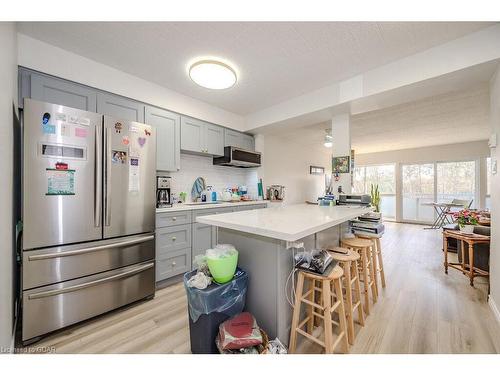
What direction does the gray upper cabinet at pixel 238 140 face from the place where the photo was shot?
facing the viewer and to the right of the viewer

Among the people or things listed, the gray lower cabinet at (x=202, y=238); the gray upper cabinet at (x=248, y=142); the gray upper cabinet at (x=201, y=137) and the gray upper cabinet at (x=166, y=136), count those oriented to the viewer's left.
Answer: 0

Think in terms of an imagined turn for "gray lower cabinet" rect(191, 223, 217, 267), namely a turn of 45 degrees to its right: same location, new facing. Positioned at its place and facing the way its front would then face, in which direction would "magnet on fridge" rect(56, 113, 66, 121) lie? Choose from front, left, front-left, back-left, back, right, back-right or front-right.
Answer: front-right

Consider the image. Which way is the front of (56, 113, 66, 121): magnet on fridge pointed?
toward the camera

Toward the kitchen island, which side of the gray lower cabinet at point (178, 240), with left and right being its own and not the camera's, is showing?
front

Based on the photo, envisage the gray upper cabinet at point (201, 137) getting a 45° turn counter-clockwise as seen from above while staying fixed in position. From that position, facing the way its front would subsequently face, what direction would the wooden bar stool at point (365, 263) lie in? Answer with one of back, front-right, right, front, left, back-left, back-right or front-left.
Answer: front-right

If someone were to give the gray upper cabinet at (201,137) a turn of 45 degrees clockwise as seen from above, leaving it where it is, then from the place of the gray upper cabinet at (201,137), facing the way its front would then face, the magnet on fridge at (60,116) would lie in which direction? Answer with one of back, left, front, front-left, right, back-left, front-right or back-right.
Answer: front-right

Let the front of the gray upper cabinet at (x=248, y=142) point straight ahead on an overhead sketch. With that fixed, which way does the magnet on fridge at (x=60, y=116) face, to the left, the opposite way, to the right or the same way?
the same way

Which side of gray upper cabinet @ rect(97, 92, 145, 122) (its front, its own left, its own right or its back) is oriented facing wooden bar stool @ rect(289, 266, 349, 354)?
front

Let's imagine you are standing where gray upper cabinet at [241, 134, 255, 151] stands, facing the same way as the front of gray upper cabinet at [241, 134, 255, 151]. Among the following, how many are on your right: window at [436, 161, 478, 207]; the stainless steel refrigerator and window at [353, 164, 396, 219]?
1

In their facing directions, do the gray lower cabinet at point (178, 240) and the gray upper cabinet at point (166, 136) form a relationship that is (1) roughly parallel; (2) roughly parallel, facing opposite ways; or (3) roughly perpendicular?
roughly parallel

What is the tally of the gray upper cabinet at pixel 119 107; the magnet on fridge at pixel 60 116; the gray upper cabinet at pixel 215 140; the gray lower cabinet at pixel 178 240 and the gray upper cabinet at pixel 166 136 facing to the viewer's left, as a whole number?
0

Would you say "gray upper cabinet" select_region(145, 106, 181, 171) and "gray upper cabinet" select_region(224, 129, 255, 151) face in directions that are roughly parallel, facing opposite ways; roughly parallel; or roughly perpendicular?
roughly parallel

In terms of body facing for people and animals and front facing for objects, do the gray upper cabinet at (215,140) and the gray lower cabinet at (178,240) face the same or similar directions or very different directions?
same or similar directions
